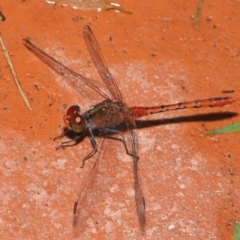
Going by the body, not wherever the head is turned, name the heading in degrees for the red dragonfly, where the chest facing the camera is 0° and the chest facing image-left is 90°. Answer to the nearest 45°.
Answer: approximately 90°

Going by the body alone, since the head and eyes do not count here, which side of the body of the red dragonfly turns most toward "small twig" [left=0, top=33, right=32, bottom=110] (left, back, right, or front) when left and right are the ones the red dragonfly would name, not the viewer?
front

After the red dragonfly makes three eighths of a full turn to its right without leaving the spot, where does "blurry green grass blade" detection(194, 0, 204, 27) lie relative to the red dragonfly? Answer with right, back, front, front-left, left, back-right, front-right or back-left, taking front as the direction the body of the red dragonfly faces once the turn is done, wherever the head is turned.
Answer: front
